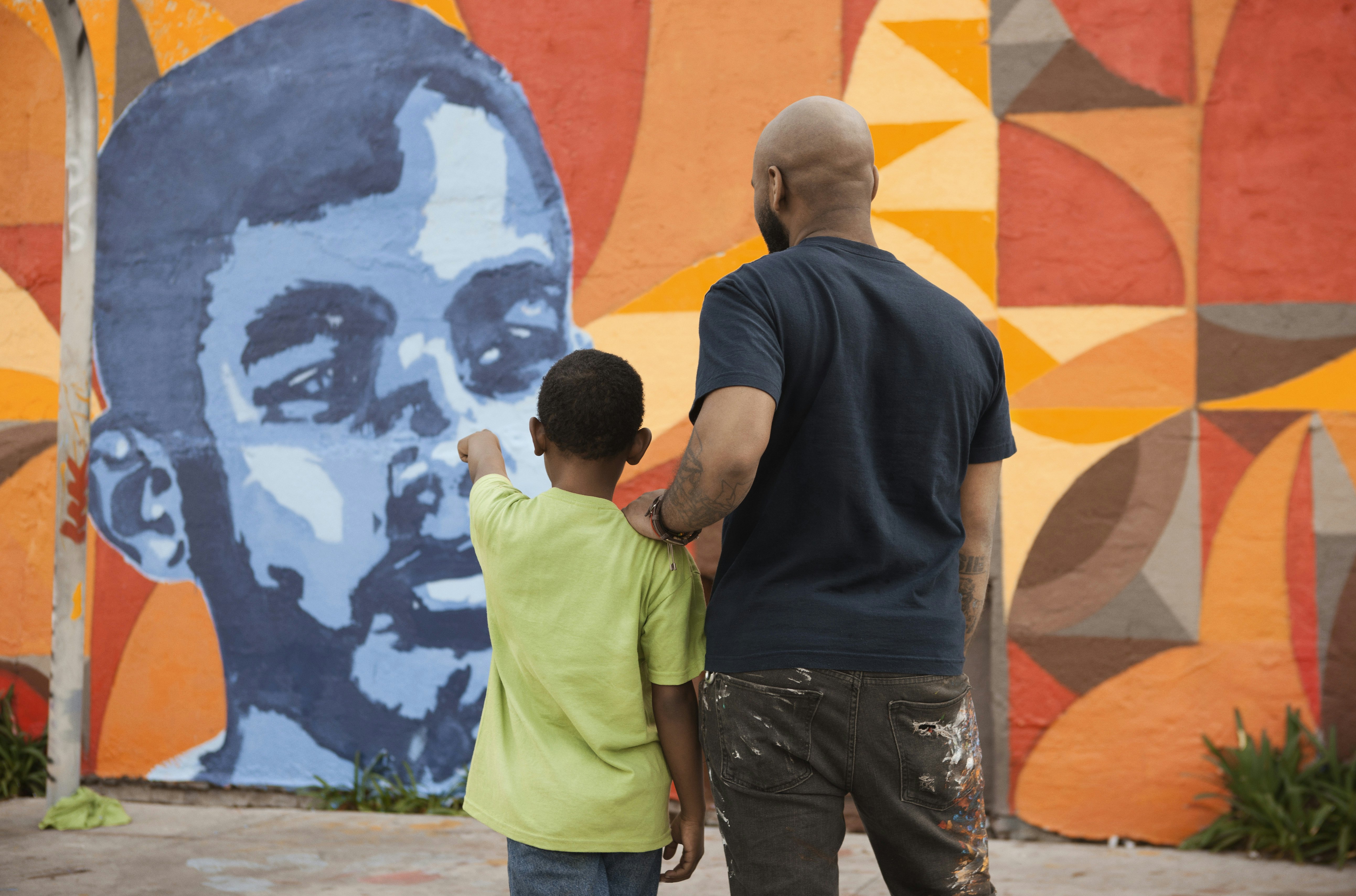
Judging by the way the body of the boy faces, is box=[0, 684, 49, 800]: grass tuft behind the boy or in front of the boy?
in front

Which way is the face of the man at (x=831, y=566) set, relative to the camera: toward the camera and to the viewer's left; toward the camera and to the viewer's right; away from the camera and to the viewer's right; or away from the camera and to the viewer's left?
away from the camera and to the viewer's left

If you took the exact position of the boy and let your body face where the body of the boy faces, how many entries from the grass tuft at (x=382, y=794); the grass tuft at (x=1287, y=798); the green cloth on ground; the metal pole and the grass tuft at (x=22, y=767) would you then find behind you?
0

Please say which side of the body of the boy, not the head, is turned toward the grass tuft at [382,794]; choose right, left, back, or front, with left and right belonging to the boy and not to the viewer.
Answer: front

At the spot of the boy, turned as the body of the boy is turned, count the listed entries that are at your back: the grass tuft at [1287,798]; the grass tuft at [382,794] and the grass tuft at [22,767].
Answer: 0

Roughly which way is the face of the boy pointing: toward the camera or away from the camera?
away from the camera

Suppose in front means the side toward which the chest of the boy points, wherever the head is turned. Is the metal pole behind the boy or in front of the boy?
in front

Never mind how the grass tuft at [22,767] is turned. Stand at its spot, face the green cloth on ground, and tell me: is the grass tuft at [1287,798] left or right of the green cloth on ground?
left

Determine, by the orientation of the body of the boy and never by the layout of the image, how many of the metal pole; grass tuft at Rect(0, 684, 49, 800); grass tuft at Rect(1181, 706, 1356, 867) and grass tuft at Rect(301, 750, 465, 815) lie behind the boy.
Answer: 0

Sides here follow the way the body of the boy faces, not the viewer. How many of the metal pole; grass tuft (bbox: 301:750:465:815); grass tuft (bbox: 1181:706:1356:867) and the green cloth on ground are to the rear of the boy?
0

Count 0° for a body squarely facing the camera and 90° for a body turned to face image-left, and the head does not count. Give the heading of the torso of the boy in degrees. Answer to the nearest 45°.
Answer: approximately 180°

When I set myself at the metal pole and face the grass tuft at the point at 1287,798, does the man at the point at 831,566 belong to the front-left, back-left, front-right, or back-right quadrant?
front-right
